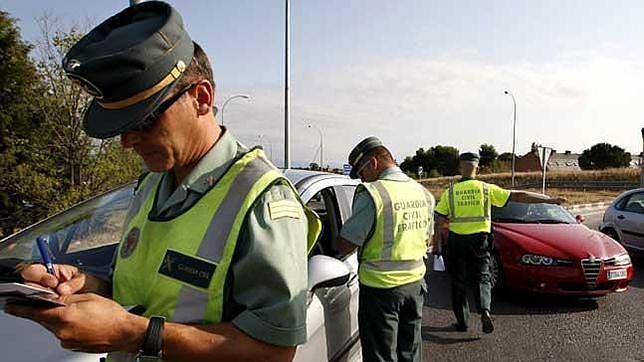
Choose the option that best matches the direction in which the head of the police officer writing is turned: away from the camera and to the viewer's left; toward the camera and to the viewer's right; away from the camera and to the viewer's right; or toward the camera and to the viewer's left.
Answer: toward the camera and to the viewer's left

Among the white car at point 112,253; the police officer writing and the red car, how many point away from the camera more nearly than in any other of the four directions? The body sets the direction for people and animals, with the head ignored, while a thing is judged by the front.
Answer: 0

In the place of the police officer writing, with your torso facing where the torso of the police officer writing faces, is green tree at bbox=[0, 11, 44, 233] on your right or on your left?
on your right

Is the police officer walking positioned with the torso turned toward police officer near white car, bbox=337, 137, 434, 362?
no

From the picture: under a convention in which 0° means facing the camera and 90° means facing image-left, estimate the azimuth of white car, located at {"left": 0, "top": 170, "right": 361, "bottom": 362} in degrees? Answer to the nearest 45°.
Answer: approximately 45°

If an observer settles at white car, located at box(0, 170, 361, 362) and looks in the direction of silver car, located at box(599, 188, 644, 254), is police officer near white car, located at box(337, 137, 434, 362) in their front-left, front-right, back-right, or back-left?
front-right

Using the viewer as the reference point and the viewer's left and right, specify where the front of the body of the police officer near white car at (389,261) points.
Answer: facing away from the viewer and to the left of the viewer

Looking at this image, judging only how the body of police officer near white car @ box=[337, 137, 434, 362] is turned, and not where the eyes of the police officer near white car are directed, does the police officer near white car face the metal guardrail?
no

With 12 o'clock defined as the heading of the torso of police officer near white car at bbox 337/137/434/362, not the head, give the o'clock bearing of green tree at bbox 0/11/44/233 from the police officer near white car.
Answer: The green tree is roughly at 12 o'clock from the police officer near white car.

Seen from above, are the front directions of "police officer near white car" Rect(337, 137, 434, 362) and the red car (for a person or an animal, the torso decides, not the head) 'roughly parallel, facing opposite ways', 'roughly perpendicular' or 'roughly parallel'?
roughly parallel, facing opposite ways

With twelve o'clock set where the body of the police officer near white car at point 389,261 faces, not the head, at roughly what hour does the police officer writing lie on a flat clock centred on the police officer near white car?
The police officer writing is roughly at 8 o'clock from the police officer near white car.

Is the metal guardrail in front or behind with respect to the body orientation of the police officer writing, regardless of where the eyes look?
behind

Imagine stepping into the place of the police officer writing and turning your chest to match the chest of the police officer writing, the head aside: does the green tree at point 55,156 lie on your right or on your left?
on your right

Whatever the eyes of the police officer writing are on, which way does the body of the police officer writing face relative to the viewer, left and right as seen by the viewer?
facing the viewer and to the left of the viewer

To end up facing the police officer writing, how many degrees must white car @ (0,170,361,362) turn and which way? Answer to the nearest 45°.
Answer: approximately 45° to its left
